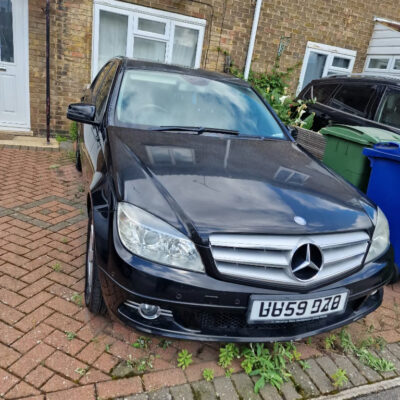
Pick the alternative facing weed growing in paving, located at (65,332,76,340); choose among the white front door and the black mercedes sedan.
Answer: the white front door

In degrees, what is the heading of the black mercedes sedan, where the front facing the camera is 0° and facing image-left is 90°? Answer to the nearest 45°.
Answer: approximately 315°

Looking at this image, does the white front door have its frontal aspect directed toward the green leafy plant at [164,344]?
yes

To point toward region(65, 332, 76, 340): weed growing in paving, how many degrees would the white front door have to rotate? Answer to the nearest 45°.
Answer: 0° — it already faces it

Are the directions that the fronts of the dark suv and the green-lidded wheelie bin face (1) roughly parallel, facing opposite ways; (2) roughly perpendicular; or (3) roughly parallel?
roughly perpendicular

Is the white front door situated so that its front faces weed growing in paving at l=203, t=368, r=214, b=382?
yes

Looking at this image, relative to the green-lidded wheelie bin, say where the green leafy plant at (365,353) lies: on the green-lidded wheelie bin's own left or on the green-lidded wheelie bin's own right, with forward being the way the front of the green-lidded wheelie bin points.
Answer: on the green-lidded wheelie bin's own left

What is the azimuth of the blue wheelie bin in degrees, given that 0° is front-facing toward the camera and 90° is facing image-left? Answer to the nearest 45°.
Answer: approximately 45°
